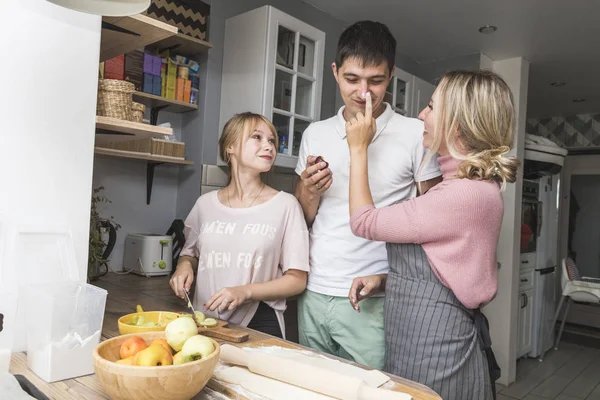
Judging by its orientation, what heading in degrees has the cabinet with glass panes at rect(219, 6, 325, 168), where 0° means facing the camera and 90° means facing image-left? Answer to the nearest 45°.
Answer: approximately 315°
